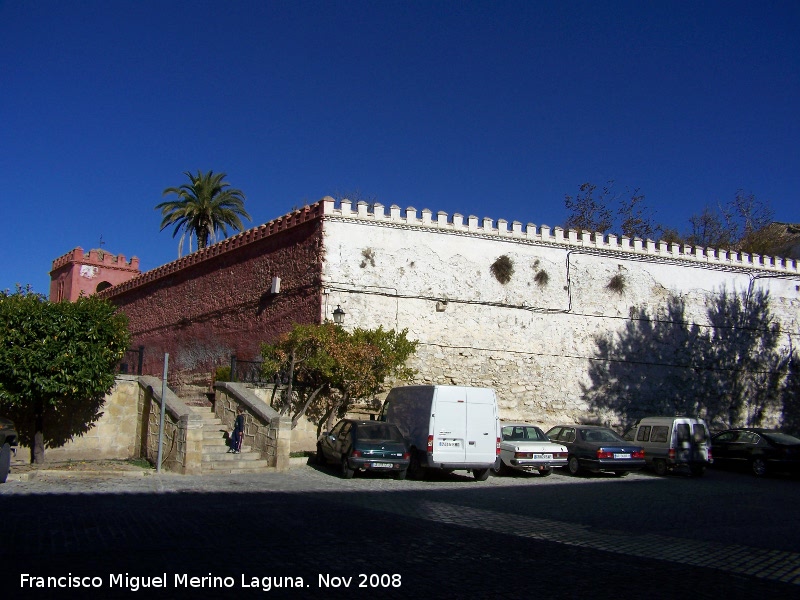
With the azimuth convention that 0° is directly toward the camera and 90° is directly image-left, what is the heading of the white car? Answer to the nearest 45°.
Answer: approximately 135°

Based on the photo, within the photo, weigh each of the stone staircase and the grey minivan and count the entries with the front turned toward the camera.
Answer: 1

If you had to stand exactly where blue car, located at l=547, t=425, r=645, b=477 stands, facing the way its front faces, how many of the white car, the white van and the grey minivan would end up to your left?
2

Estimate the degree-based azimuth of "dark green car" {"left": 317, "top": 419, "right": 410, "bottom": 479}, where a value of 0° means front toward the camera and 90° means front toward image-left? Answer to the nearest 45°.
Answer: approximately 135°

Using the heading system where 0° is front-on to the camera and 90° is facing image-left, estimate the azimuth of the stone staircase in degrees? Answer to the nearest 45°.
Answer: approximately 0°

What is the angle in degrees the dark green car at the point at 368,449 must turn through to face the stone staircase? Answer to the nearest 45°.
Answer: approximately 45° to its left

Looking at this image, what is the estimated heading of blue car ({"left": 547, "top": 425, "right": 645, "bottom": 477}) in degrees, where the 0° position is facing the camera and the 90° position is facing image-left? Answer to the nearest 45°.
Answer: approximately 135°

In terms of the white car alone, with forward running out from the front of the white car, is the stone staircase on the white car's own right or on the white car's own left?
on the white car's own left

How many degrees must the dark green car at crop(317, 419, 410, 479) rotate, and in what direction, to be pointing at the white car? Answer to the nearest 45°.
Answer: approximately 90° to its right

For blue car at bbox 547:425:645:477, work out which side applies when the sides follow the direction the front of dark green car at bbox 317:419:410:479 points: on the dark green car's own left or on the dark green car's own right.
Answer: on the dark green car's own right

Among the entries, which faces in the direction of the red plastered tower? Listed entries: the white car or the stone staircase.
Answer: the white car

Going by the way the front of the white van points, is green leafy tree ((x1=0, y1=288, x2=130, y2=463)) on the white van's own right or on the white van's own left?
on the white van's own left
